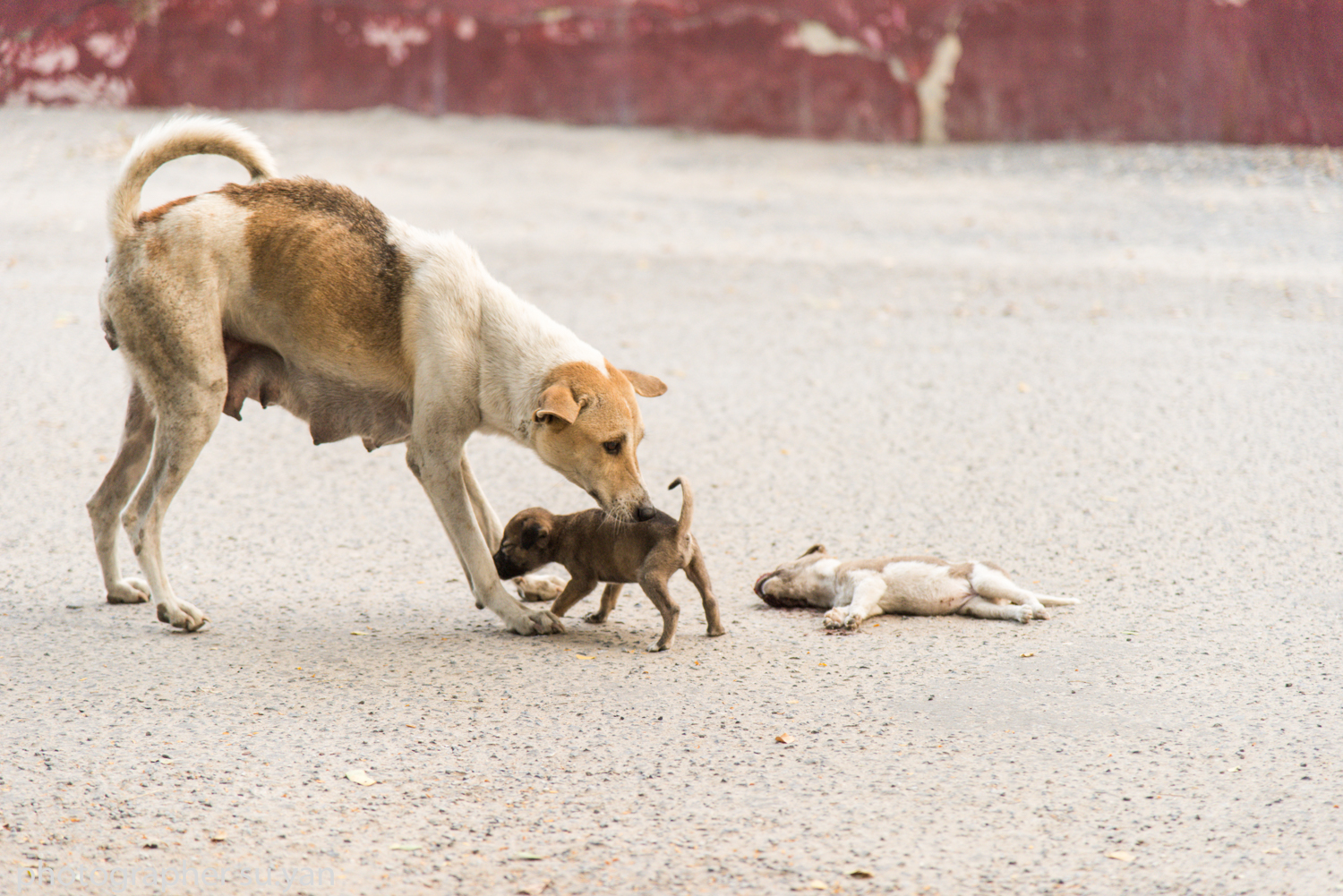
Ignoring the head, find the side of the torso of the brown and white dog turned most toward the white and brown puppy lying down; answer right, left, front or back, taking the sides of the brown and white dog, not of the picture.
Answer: front

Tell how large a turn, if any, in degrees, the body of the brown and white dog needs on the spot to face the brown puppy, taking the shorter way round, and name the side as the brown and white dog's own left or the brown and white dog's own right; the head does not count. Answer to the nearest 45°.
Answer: approximately 45° to the brown and white dog's own right

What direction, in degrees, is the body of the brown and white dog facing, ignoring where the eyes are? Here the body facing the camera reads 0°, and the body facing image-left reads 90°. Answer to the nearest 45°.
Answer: approximately 270°
